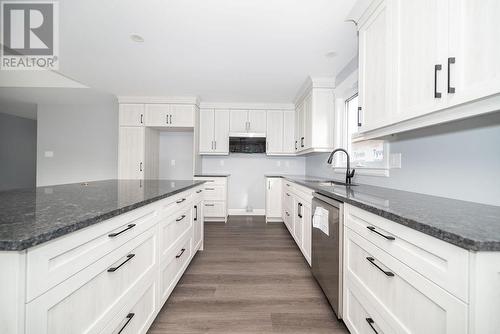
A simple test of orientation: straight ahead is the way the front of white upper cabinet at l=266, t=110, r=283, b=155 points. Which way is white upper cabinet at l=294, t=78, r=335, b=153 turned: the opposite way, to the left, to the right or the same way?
to the right

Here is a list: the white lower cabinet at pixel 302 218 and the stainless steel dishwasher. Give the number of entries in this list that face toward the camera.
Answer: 0

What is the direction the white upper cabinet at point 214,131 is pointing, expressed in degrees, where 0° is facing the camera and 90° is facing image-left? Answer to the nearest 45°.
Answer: approximately 0°

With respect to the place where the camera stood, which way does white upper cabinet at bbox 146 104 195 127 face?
facing the viewer

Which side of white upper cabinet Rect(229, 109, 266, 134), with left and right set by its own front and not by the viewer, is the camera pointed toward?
front

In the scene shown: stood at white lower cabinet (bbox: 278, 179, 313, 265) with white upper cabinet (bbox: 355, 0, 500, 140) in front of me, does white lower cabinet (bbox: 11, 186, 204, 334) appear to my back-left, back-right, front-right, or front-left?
front-right

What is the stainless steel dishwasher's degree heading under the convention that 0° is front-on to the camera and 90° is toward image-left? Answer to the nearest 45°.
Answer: approximately 90°

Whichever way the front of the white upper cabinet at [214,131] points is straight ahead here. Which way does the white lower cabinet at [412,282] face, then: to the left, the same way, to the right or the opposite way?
to the right

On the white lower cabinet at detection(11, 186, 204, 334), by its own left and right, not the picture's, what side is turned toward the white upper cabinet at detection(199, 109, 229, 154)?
left

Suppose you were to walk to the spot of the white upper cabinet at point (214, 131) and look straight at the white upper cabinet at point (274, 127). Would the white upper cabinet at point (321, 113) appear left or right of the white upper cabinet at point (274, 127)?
right

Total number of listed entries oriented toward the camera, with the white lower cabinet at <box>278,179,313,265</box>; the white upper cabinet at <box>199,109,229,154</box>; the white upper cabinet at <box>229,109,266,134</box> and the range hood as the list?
3

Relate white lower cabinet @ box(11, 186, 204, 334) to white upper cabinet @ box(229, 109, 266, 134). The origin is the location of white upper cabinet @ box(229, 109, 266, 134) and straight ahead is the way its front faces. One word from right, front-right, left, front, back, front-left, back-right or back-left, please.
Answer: front

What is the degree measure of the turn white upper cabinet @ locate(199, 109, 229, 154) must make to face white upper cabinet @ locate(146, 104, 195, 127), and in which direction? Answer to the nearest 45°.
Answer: approximately 90° to its right

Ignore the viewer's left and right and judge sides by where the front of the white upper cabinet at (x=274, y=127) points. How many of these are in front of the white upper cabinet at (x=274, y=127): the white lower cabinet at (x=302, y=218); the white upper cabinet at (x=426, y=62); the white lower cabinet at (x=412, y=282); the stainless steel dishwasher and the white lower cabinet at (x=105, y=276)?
5

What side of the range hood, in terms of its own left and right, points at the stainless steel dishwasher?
front

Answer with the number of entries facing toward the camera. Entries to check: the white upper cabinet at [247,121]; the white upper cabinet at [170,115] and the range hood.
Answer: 3

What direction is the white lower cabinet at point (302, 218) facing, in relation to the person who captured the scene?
facing to the left of the viewer

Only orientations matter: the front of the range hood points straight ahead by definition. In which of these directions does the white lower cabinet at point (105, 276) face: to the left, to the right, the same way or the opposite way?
to the left

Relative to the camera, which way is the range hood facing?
toward the camera
